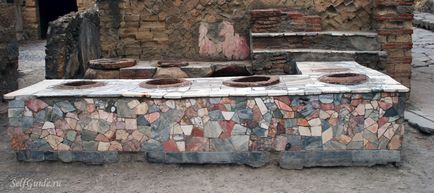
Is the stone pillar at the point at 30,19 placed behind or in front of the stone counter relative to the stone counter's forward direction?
behind

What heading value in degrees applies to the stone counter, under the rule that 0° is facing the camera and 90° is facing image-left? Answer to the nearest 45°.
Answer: approximately 0°

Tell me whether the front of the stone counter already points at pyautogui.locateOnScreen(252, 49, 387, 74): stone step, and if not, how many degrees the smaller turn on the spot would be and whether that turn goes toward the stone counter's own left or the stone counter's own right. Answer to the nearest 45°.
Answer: approximately 135° to the stone counter's own left

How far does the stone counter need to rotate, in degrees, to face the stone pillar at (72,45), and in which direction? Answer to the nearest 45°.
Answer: approximately 135° to its right

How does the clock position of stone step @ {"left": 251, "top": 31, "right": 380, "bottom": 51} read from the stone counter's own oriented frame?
The stone step is roughly at 7 o'clock from the stone counter.
